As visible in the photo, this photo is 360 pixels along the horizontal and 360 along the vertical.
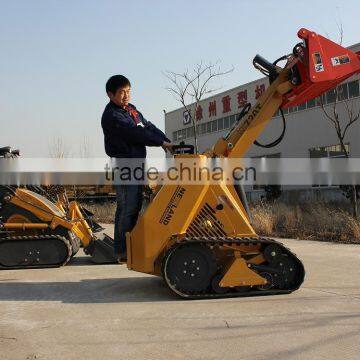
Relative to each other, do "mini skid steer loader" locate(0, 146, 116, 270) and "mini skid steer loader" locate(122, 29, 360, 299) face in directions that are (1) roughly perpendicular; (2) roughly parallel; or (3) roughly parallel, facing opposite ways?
roughly parallel

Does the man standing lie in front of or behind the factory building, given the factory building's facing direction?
in front

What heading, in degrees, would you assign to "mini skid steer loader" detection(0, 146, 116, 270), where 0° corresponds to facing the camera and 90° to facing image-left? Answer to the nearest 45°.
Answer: approximately 270°

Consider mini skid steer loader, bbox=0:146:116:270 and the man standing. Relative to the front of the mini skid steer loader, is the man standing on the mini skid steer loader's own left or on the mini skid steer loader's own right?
on the mini skid steer loader's own right

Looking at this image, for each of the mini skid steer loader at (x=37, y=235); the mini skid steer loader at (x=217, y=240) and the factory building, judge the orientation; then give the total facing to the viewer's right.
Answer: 2

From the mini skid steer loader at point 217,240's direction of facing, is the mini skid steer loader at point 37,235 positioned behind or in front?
behind

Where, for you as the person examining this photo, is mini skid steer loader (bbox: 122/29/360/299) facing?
facing to the right of the viewer

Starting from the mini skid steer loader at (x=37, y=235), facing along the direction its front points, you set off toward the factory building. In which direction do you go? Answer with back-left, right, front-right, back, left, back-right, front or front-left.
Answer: front-left

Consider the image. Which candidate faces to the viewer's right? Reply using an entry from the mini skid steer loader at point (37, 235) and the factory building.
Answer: the mini skid steer loader

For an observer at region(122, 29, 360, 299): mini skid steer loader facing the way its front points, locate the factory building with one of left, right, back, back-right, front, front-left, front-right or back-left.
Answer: left
